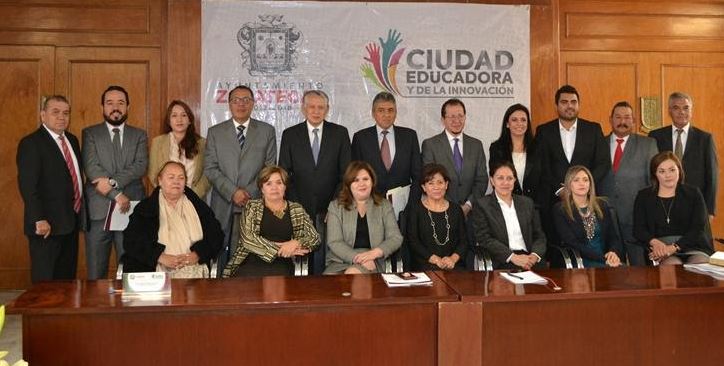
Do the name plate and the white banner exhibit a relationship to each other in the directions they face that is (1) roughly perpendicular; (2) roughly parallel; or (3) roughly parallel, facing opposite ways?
roughly parallel

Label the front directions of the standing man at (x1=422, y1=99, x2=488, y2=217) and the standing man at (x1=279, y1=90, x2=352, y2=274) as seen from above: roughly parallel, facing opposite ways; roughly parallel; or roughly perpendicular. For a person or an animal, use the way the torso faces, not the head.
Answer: roughly parallel

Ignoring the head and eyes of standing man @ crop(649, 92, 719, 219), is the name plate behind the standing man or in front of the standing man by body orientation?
in front

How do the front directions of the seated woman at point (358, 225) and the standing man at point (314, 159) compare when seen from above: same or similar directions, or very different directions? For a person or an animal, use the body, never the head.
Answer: same or similar directions

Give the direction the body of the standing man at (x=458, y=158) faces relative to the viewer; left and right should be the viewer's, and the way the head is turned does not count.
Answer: facing the viewer

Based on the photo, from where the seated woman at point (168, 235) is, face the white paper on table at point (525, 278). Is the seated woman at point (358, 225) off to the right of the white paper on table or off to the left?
left

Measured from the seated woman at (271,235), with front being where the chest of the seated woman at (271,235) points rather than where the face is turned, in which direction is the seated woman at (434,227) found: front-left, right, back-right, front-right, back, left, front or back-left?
left

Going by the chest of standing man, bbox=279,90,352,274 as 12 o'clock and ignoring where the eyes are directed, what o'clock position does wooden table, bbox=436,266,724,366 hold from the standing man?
The wooden table is roughly at 11 o'clock from the standing man.

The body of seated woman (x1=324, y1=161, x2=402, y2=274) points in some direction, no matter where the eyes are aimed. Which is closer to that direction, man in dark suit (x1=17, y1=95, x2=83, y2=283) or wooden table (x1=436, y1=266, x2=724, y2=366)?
the wooden table

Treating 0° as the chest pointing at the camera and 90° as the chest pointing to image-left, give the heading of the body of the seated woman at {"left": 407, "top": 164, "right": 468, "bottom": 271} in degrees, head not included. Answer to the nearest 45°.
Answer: approximately 0°

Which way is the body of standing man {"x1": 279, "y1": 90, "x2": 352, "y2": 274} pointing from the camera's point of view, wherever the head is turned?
toward the camera
